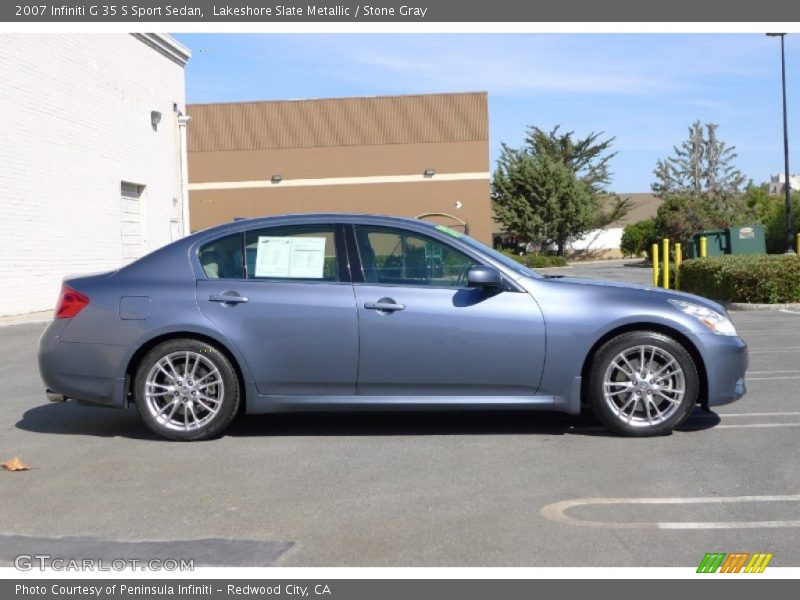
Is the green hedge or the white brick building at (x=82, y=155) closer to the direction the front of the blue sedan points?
the green hedge

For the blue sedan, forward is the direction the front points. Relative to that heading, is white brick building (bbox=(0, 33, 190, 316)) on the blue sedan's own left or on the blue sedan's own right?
on the blue sedan's own left

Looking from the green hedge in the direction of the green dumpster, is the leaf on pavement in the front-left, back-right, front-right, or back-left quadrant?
back-left

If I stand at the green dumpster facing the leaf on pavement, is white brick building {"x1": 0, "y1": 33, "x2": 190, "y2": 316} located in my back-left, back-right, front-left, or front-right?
front-right

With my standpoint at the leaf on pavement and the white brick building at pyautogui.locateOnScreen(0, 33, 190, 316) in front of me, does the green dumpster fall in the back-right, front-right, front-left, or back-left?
front-right

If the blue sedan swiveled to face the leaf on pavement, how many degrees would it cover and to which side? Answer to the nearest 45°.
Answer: approximately 180°

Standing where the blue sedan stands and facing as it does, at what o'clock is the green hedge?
The green hedge is roughly at 10 o'clock from the blue sedan.

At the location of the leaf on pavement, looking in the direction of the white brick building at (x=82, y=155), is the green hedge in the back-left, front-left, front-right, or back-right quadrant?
front-right

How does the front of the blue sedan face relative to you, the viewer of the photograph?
facing to the right of the viewer

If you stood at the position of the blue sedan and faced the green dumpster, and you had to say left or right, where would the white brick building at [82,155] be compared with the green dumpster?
left

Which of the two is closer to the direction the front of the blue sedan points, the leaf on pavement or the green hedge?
the green hedge
